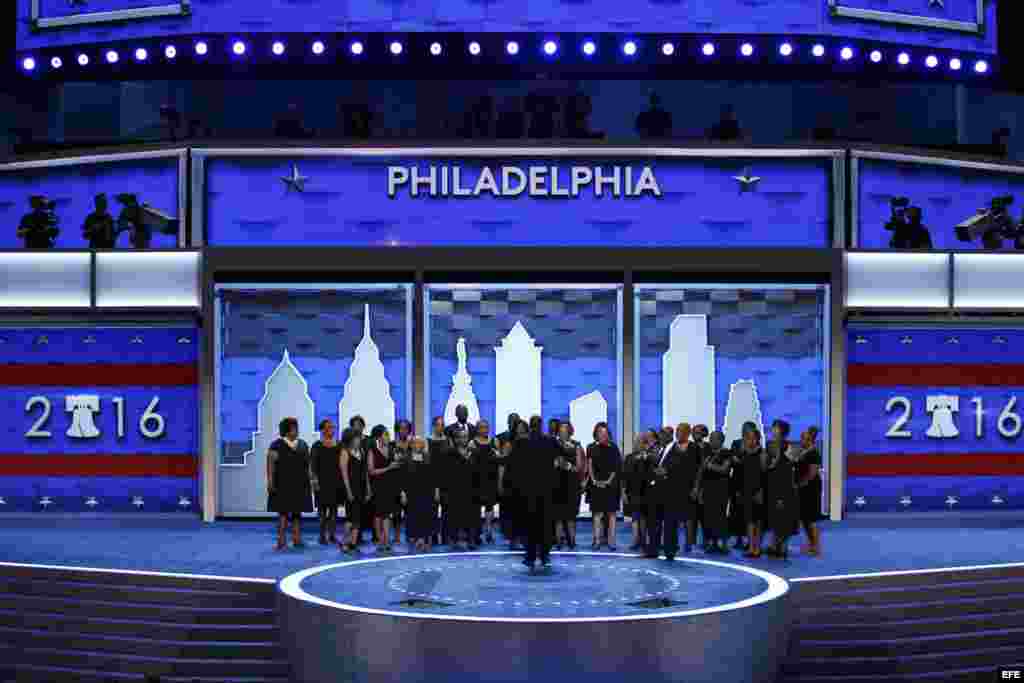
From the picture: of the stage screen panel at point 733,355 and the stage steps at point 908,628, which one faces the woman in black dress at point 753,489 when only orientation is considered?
the stage screen panel

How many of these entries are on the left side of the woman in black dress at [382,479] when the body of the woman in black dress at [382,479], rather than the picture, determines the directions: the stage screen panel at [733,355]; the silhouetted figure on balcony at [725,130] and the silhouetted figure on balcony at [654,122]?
3

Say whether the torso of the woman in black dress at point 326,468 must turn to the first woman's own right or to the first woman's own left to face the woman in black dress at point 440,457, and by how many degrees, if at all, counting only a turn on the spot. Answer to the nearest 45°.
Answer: approximately 45° to the first woman's own left

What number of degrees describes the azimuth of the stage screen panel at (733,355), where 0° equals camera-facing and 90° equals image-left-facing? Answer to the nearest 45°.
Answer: approximately 0°

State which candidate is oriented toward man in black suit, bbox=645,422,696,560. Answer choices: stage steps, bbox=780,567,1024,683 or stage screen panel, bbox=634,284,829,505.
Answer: the stage screen panel

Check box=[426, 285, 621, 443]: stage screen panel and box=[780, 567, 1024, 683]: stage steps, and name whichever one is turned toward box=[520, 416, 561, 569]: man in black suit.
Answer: the stage screen panel

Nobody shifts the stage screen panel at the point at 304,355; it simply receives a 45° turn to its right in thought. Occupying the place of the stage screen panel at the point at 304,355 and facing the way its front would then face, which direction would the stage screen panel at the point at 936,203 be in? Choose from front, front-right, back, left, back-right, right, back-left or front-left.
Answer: back-left
